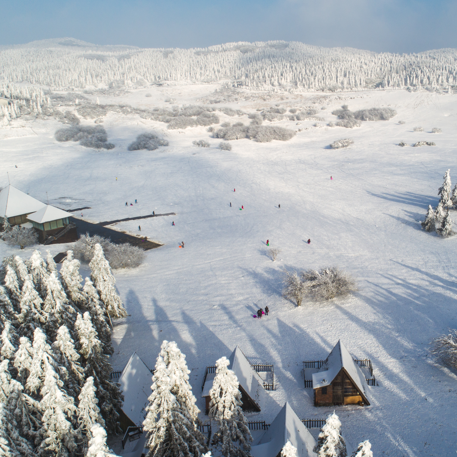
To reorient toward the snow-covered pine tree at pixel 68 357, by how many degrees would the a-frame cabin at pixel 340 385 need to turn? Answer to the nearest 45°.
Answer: approximately 45° to its right

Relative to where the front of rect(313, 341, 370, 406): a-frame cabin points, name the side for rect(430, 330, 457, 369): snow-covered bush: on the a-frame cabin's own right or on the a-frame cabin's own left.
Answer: on the a-frame cabin's own left

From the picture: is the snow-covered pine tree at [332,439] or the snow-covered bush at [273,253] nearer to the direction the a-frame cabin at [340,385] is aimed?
the snow-covered pine tree

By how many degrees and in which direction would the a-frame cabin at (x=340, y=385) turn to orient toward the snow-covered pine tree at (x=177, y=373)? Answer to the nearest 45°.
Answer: approximately 45° to its right

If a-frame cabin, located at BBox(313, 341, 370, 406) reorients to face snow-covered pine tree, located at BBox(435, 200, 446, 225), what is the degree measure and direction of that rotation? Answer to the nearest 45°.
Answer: approximately 180°

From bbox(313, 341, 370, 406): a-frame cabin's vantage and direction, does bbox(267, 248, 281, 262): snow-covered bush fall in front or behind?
behind

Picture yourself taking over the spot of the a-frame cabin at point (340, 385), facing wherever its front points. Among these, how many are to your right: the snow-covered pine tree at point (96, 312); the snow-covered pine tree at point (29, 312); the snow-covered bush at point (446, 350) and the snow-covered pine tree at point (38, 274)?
3

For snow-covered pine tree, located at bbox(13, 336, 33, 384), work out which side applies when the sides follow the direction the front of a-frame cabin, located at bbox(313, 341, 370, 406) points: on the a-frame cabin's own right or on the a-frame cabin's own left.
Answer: on the a-frame cabin's own right

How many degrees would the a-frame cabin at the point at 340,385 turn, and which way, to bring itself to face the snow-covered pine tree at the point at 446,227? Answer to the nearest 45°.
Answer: approximately 180°

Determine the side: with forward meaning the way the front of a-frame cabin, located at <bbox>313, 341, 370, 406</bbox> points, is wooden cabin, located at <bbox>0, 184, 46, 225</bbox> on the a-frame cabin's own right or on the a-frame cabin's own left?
on the a-frame cabin's own right

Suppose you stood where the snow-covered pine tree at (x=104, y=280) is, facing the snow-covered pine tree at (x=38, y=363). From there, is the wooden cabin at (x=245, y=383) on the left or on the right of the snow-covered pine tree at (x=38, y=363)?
left

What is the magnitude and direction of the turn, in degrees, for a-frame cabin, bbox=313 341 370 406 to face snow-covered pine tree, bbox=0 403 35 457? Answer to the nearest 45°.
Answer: approximately 45° to its right

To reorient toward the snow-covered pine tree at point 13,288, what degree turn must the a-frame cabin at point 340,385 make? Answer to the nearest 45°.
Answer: approximately 90° to its right

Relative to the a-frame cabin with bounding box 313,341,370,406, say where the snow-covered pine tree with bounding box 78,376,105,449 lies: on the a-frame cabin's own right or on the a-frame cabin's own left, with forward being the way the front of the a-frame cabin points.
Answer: on the a-frame cabin's own right

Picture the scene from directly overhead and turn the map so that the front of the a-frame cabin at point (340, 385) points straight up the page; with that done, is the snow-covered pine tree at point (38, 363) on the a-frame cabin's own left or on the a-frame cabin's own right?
on the a-frame cabin's own right

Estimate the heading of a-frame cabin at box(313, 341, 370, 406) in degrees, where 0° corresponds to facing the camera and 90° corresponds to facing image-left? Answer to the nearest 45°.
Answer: approximately 0°
